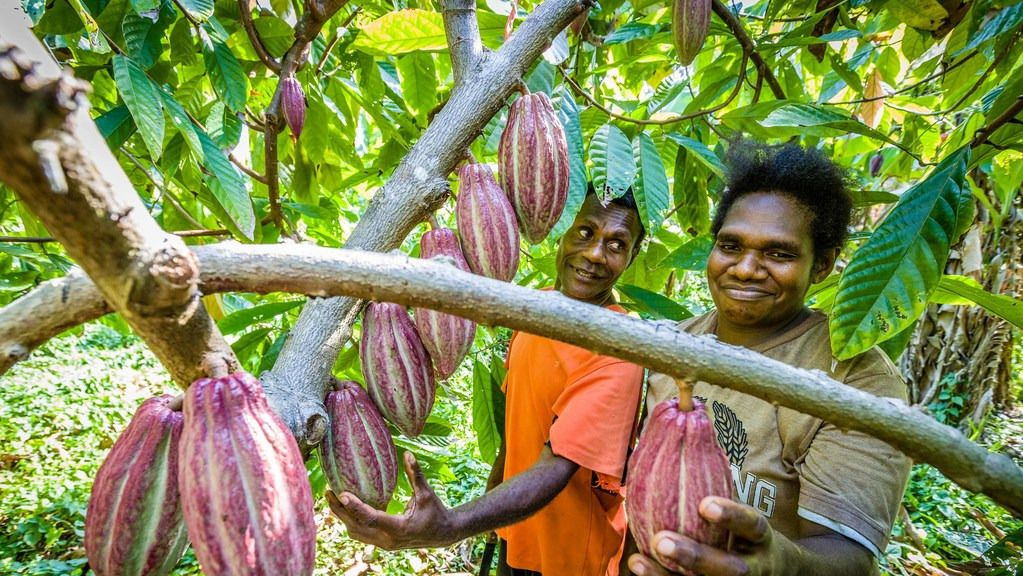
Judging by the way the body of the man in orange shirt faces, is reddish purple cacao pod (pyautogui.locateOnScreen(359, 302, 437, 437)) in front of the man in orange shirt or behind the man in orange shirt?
in front

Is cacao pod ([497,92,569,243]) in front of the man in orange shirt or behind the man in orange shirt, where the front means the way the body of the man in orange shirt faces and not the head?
in front

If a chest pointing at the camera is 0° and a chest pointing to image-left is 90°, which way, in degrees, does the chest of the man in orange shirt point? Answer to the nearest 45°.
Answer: approximately 45°

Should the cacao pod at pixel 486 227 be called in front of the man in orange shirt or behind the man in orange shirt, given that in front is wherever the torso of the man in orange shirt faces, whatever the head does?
in front
